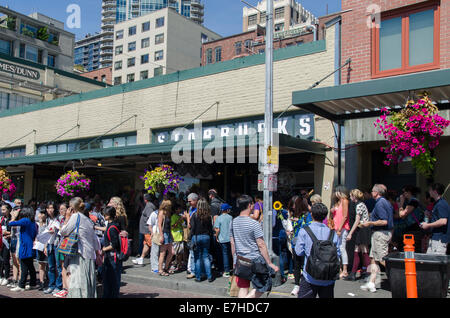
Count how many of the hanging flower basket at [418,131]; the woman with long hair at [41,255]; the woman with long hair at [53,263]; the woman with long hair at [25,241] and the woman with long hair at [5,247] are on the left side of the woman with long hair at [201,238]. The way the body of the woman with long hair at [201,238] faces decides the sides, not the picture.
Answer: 4

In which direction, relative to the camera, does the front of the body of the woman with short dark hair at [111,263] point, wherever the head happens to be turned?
to the viewer's left

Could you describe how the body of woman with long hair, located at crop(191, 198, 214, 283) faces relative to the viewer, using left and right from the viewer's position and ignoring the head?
facing away from the viewer

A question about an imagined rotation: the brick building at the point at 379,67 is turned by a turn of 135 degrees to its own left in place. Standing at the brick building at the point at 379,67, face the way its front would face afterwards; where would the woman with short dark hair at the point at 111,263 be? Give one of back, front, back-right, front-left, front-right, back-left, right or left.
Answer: back-right

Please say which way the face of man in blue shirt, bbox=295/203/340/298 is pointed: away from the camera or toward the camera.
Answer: away from the camera

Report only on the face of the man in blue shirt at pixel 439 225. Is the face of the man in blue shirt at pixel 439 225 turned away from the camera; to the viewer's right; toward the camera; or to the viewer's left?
to the viewer's left

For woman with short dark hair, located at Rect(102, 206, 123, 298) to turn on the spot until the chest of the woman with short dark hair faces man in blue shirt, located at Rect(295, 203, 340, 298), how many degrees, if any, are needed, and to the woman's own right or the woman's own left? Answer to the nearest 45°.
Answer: approximately 135° to the woman's own left

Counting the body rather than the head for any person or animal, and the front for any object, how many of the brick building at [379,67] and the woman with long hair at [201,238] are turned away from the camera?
1

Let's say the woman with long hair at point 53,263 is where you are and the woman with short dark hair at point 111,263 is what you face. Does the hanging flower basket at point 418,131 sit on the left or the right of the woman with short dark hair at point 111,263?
left

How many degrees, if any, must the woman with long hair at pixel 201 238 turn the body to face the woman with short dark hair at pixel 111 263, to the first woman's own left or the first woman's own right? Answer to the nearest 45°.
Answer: approximately 135° to the first woman's own left

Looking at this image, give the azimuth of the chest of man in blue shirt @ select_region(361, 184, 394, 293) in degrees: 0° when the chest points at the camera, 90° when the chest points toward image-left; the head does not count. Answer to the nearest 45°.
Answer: approximately 90°

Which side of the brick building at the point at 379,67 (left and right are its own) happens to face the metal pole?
front

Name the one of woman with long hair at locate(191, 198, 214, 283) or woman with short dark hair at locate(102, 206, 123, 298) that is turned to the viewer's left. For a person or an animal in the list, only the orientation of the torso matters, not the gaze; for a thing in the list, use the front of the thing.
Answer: woman with short dark hair at locate(102, 206, 123, 298)
